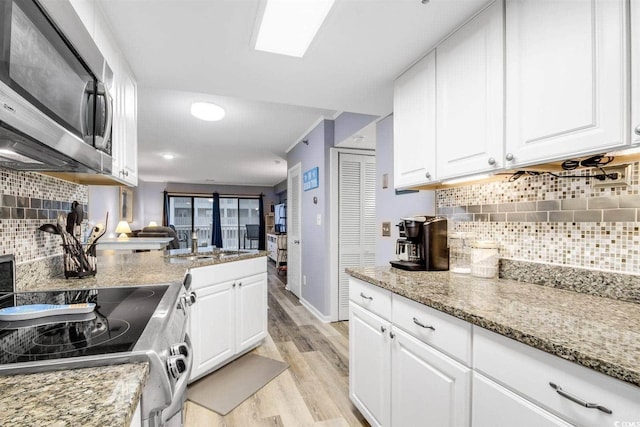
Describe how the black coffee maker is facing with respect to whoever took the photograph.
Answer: facing the viewer and to the left of the viewer

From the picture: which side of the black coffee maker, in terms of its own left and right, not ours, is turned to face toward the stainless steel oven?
front

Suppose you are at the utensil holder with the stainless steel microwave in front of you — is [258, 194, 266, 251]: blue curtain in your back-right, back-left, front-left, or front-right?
back-left

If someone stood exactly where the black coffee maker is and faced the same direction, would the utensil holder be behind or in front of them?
in front

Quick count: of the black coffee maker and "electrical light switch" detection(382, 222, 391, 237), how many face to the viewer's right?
0

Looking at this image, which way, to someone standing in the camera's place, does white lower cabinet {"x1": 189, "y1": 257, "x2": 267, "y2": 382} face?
facing the viewer and to the right of the viewer

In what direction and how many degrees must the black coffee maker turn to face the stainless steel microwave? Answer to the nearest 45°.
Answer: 0° — it already faces it

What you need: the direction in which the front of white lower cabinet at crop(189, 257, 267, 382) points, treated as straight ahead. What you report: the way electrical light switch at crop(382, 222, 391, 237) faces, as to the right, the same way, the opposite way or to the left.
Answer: to the right
